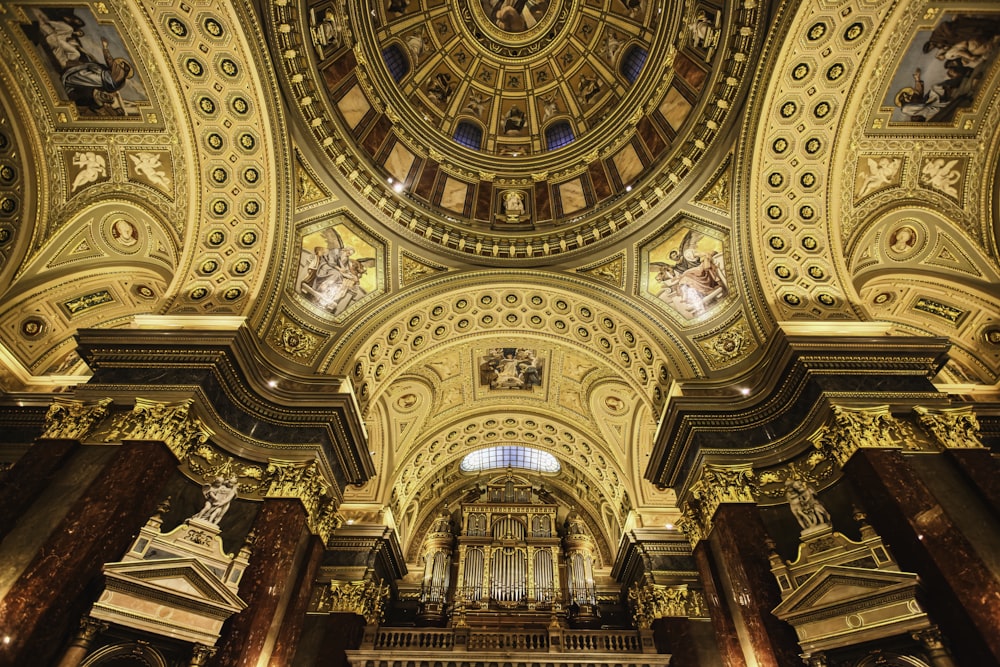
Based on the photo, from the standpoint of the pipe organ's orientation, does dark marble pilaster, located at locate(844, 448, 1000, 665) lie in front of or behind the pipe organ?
in front

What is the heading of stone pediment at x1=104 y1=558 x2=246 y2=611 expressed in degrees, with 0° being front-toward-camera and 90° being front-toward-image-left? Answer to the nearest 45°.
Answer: approximately 315°

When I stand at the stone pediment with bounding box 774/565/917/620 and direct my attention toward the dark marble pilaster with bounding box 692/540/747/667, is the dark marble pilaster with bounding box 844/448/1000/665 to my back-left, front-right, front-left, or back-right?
back-right

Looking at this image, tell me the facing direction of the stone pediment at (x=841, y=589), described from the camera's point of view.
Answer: facing the viewer and to the left of the viewer

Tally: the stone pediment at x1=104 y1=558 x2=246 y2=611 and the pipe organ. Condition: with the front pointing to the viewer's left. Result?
0

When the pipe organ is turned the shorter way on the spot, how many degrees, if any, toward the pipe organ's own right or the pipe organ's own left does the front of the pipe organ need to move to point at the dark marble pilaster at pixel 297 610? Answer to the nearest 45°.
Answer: approximately 45° to the pipe organ's own right

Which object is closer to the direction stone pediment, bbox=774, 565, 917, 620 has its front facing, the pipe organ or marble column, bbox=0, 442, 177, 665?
the marble column

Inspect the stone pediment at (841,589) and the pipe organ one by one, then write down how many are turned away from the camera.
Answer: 0

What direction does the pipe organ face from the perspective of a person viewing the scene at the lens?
facing the viewer

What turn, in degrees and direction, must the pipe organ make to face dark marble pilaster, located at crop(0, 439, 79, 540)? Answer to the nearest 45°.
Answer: approximately 45° to its right
